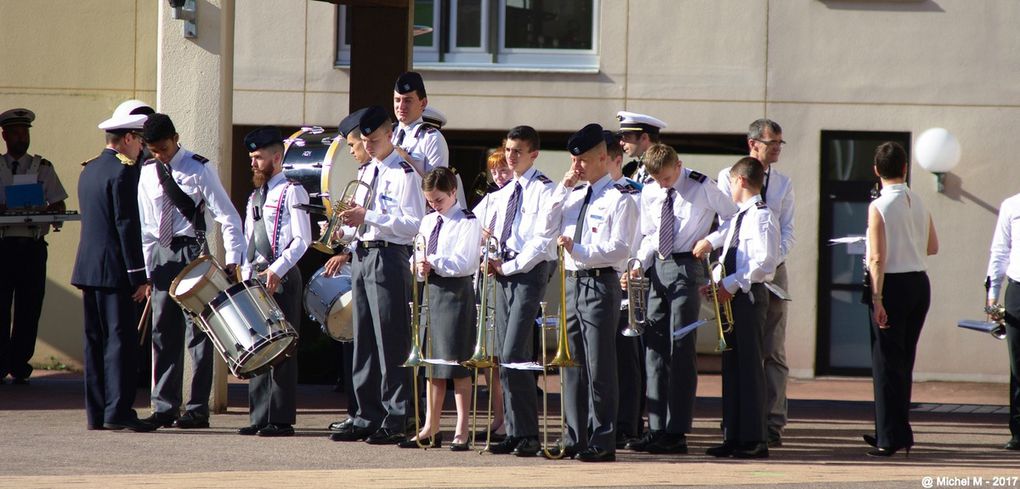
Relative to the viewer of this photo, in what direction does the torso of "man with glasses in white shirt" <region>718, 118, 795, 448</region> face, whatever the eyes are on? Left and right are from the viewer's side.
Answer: facing the viewer and to the right of the viewer

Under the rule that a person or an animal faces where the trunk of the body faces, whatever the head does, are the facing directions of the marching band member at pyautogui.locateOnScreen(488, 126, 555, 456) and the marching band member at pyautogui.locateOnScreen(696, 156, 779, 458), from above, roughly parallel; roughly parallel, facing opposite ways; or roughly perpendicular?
roughly parallel

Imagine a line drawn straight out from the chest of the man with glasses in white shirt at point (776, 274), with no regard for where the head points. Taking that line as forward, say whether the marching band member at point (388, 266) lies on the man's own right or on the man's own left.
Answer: on the man's own right

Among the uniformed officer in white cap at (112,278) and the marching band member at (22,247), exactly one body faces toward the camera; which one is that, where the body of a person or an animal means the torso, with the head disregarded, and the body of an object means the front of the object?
the marching band member at (22,247)

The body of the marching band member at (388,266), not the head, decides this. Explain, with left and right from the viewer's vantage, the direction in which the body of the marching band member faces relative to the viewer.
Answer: facing the viewer and to the left of the viewer

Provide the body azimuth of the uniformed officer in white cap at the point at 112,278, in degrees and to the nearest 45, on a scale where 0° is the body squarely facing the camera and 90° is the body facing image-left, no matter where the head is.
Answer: approximately 225°

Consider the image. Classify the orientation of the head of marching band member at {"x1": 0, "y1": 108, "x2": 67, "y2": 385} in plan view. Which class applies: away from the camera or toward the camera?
toward the camera

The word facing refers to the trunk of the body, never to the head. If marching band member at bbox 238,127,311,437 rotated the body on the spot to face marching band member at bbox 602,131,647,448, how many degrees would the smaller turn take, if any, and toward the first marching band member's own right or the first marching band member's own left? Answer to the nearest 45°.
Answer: approximately 135° to the first marching band member's own left

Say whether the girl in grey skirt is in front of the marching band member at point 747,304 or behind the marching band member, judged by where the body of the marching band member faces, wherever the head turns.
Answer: in front

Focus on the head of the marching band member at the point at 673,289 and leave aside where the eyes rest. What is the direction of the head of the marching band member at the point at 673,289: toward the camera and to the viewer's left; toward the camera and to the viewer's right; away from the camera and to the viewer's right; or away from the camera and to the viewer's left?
toward the camera and to the viewer's left

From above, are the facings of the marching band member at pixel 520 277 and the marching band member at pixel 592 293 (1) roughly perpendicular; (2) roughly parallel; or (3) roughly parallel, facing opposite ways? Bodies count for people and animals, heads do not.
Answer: roughly parallel

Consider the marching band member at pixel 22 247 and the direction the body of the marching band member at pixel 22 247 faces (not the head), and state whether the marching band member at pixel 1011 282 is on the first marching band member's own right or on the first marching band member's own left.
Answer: on the first marching band member's own left

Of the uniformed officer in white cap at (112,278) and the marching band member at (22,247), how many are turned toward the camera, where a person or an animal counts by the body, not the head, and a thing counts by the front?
1
